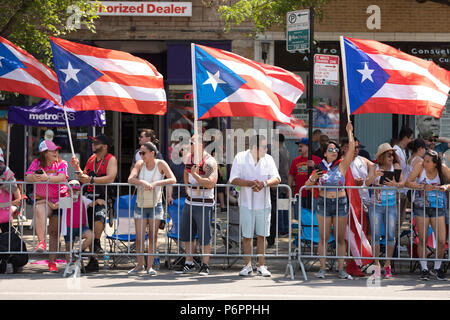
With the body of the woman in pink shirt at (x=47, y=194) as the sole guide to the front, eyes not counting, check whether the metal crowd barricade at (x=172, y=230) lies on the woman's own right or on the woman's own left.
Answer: on the woman's own left

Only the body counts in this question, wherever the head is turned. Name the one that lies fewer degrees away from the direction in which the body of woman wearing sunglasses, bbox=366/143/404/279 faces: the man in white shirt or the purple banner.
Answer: the man in white shirt

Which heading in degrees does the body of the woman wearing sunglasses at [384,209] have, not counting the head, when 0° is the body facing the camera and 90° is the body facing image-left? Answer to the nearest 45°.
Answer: approximately 0°

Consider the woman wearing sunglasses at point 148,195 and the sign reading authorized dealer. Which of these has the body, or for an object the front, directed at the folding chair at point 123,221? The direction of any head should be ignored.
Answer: the sign reading authorized dealer

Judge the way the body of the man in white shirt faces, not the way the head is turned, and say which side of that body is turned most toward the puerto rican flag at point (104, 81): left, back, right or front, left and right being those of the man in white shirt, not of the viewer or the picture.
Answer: right

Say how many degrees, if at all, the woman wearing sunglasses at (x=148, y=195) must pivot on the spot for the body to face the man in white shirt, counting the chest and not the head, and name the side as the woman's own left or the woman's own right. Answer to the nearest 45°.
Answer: approximately 90° to the woman's own left

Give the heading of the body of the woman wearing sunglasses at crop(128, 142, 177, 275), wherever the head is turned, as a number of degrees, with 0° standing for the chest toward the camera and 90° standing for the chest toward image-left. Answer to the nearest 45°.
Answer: approximately 0°
